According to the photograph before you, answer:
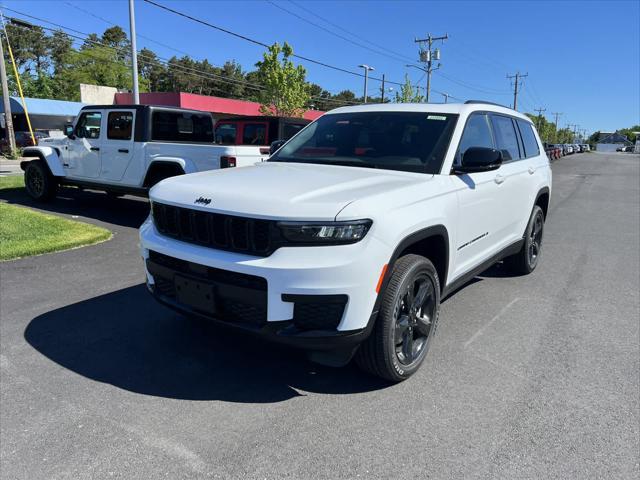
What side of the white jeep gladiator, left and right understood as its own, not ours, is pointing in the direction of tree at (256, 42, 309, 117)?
right

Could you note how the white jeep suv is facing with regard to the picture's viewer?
facing the viewer and to the left of the viewer

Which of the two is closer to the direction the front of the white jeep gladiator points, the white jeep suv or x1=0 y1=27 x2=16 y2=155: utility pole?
the utility pole

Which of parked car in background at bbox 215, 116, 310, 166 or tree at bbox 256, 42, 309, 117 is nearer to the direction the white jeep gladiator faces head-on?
the tree

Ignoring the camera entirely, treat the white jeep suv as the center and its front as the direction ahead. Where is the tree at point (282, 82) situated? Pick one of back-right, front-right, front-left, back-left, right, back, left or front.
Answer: back-right

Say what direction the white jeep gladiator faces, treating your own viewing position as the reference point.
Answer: facing away from the viewer and to the left of the viewer

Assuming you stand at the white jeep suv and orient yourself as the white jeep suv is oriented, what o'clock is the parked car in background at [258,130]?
The parked car in background is roughly at 4 o'clock from the white jeep suv.

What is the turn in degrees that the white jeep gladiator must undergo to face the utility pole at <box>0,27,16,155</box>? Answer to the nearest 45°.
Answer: approximately 45° to its right

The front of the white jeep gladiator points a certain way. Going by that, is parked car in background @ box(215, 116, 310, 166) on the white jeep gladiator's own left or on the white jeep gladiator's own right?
on the white jeep gladiator's own right

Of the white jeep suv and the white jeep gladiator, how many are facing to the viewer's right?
0

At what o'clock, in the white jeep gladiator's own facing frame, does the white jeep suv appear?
The white jeep suv is roughly at 7 o'clock from the white jeep gladiator.

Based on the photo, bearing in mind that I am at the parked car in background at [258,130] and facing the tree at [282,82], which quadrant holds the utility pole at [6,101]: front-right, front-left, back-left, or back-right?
front-left

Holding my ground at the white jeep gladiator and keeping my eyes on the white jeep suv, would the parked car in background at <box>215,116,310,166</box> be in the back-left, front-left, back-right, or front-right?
back-left

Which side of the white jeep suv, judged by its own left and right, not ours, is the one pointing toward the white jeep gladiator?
right

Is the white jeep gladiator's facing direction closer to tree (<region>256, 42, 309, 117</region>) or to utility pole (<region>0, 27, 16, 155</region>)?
the utility pole
